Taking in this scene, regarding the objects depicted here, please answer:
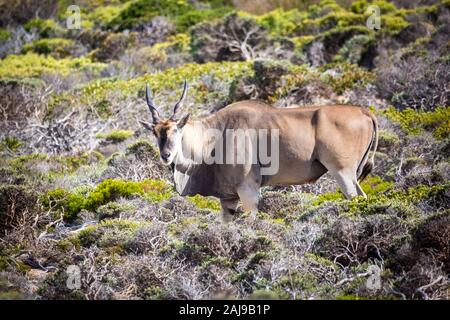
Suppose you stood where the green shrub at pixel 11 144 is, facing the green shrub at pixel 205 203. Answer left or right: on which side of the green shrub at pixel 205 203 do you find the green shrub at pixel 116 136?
left

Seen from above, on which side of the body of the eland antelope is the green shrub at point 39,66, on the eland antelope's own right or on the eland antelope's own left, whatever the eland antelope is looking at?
on the eland antelope's own right

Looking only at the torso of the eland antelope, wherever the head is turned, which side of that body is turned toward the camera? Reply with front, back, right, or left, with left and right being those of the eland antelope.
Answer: left

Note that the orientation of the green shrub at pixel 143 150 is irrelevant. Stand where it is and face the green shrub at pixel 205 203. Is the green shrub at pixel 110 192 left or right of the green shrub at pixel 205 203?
right

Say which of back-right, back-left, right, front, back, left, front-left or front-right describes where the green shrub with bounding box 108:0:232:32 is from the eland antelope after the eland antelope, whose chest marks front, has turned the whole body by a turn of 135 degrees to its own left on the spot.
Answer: back-left

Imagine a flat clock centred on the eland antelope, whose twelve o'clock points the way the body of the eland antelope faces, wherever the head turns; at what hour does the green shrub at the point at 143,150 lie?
The green shrub is roughly at 2 o'clock from the eland antelope.

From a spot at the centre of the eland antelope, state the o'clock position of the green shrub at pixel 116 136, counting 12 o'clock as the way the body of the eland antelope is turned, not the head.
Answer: The green shrub is roughly at 2 o'clock from the eland antelope.

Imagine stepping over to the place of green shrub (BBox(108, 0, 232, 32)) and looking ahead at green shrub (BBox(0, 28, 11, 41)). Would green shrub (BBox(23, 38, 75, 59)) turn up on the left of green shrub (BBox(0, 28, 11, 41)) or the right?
left

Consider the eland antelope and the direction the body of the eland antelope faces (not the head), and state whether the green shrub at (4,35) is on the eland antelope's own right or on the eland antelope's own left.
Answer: on the eland antelope's own right

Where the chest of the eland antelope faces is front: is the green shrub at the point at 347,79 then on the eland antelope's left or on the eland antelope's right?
on the eland antelope's right

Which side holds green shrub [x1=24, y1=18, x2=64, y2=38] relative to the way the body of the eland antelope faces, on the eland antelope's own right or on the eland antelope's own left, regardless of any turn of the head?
on the eland antelope's own right

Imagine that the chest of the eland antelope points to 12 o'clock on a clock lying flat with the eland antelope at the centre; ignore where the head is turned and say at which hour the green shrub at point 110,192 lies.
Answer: The green shrub is roughly at 1 o'clock from the eland antelope.
